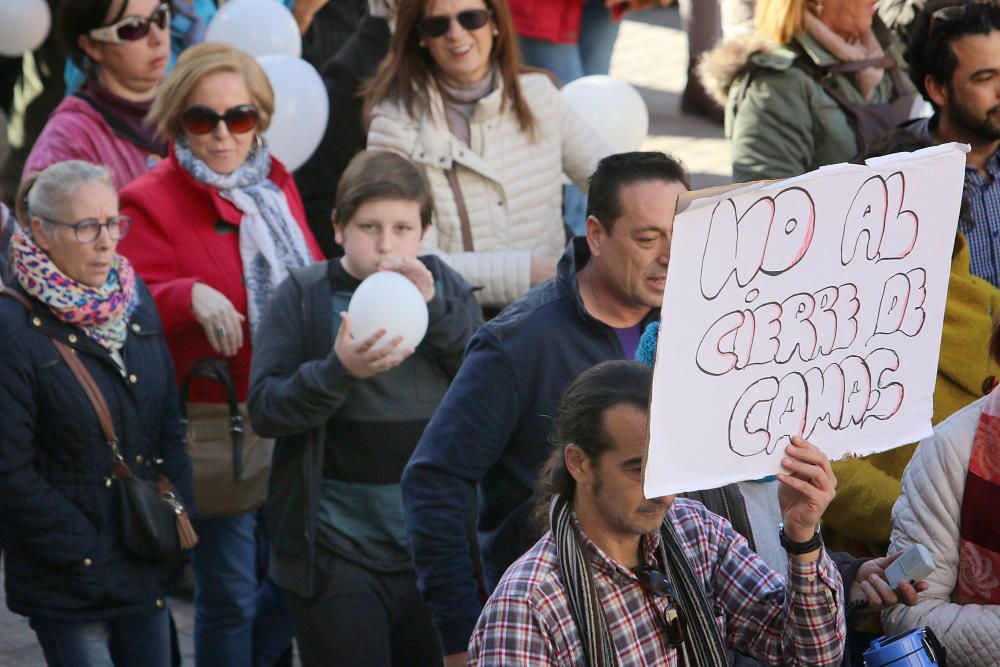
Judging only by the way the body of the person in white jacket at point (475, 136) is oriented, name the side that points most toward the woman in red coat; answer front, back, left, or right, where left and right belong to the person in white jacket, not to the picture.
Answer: right

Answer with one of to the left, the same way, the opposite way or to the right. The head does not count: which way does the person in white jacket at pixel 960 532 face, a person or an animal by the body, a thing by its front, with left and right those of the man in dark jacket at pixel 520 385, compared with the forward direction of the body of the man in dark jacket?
to the right

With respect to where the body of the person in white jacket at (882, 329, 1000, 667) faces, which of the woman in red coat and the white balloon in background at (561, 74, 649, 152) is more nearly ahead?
the woman in red coat

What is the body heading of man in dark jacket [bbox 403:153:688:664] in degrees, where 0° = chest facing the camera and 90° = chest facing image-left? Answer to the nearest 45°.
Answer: approximately 315°

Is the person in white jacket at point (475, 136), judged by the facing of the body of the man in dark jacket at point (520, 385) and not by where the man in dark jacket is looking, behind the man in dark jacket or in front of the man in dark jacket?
behind

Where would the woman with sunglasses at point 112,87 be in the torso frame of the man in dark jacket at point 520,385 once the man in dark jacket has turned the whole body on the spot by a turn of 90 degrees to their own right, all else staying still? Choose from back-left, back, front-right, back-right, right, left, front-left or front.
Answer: right

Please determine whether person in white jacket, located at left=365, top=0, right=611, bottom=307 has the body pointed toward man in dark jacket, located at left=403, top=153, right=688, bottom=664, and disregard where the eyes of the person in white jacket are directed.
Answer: yes

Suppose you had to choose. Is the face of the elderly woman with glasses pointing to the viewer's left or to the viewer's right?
to the viewer's right
